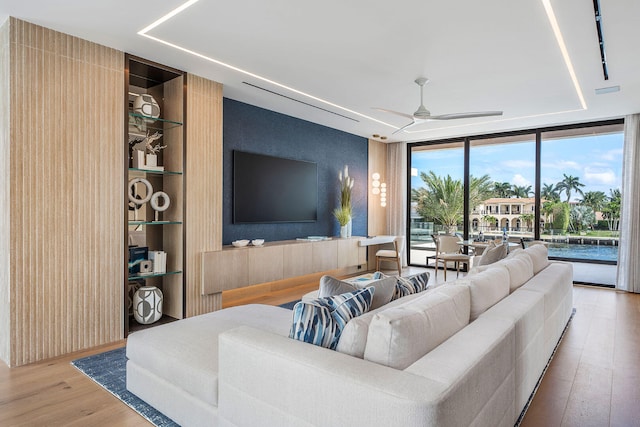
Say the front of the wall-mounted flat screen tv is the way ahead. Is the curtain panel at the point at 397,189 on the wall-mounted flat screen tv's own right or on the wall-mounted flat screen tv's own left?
on the wall-mounted flat screen tv's own left

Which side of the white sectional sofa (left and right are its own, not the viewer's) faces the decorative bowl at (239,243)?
front

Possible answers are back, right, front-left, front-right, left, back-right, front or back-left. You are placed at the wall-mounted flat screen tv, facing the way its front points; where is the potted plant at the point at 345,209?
left

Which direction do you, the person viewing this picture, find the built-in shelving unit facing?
facing the viewer and to the right of the viewer

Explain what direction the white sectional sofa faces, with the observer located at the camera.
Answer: facing away from the viewer and to the left of the viewer

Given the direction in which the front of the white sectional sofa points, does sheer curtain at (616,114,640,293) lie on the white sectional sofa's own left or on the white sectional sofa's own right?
on the white sectional sofa's own right

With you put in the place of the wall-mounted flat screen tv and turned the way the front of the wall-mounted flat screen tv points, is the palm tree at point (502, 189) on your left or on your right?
on your left

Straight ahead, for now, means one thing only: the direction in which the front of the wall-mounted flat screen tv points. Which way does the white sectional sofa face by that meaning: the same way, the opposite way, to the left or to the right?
the opposite way

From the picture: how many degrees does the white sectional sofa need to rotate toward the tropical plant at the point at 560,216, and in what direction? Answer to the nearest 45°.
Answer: approximately 90° to its right

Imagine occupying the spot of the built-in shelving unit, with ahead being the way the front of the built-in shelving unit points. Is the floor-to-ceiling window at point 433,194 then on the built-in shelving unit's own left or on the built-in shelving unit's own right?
on the built-in shelving unit's own left

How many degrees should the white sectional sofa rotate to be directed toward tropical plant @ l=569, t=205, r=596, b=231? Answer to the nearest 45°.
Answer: approximately 90° to its right

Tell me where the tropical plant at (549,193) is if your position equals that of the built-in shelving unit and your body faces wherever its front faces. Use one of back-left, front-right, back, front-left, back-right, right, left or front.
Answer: front-left

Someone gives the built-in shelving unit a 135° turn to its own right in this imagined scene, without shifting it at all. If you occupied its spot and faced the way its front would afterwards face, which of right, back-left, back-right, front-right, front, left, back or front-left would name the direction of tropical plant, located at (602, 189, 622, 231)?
back

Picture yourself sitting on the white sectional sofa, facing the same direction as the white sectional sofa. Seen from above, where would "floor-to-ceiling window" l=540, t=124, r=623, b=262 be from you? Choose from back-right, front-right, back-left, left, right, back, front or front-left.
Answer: right

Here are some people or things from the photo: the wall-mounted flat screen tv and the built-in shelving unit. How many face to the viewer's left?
0
